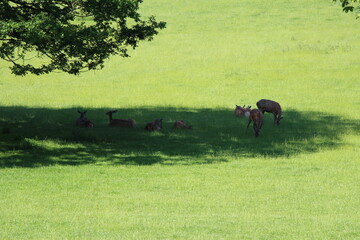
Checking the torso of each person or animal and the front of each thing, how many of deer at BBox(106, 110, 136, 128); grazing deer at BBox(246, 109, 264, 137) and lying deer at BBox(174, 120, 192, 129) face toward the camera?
1

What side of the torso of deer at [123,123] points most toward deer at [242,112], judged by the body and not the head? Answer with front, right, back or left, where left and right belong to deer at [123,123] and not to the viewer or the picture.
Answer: back

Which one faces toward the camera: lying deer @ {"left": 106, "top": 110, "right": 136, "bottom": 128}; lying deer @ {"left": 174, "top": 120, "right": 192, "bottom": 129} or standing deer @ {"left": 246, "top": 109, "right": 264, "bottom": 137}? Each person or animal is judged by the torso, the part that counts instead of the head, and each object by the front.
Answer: standing deer @ {"left": 246, "top": 109, "right": 264, "bottom": 137}

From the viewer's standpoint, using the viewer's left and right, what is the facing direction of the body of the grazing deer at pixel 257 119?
facing the viewer

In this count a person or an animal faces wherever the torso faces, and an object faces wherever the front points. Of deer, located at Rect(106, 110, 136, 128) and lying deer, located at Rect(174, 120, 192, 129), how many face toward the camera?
0

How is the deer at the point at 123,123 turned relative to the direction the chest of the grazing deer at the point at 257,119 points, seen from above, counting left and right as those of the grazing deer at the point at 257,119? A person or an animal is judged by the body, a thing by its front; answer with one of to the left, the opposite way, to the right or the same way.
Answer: to the right

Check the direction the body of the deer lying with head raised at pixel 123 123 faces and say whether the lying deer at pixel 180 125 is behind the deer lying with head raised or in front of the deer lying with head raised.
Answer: behind

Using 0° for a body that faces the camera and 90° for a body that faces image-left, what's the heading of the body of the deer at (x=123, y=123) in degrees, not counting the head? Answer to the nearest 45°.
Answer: approximately 90°

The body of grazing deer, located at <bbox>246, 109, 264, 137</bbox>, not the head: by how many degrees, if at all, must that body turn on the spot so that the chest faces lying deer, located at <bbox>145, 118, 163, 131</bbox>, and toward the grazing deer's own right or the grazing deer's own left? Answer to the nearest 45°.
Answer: approximately 90° to the grazing deer's own right

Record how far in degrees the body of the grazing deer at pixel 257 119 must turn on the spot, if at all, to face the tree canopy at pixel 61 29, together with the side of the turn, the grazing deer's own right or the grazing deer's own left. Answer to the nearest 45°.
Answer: approximately 45° to the grazing deer's own right
